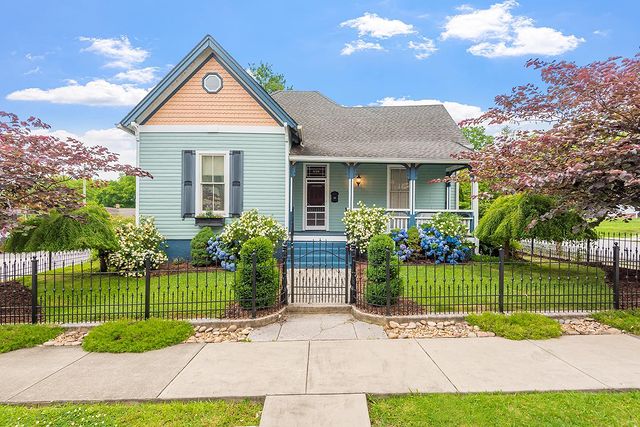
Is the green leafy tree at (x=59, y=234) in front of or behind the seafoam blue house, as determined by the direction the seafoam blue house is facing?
in front

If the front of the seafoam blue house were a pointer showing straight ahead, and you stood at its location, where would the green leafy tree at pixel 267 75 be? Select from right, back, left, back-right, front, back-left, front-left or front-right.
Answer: back

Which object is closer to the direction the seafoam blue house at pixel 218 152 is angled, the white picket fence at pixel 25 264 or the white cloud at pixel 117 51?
the white picket fence

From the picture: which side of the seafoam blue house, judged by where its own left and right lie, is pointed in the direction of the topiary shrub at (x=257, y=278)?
front

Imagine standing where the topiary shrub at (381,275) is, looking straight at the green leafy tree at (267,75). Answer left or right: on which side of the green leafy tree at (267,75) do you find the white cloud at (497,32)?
right

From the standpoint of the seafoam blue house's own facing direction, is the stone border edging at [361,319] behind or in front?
in front

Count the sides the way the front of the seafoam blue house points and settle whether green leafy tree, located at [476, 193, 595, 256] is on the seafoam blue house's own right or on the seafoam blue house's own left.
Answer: on the seafoam blue house's own left

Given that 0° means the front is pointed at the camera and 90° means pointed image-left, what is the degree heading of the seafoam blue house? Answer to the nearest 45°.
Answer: approximately 0°

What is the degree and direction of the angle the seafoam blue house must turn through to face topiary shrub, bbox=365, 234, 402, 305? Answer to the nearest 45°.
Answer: approximately 45° to its left

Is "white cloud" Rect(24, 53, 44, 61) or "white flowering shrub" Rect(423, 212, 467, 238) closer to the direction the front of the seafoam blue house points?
the white flowering shrub

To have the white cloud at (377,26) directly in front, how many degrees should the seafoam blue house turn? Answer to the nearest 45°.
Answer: approximately 135° to its left

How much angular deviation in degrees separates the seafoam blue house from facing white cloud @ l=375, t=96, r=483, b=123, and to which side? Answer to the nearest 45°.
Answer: approximately 135° to its left

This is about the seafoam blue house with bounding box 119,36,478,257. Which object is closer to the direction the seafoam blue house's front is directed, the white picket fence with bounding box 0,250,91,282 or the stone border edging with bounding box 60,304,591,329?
the stone border edging

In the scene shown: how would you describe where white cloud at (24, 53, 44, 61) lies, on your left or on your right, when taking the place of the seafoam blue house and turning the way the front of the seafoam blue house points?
on your right
